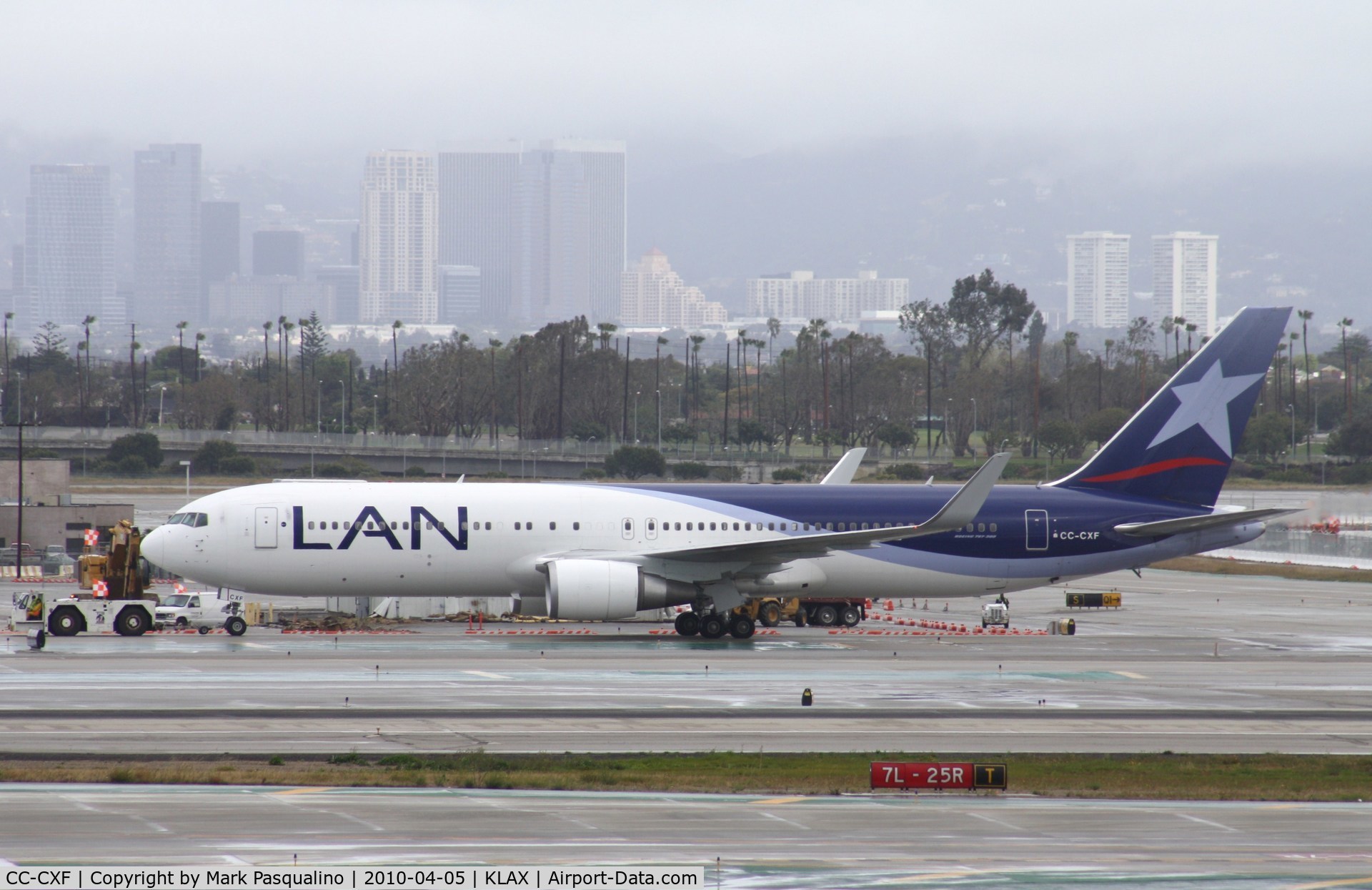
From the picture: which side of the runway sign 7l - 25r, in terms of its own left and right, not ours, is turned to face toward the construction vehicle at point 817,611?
back

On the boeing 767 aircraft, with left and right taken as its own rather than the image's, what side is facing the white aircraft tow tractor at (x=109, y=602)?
front

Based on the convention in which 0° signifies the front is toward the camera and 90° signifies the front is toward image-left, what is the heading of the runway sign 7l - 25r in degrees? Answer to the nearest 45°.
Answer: approximately 0°

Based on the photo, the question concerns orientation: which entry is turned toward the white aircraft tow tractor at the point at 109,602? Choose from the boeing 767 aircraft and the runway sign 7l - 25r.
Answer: the boeing 767 aircraft

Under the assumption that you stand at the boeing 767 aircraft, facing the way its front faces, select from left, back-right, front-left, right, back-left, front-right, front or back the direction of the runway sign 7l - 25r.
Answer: left

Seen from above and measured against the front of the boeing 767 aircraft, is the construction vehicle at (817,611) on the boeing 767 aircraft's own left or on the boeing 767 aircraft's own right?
on the boeing 767 aircraft's own right

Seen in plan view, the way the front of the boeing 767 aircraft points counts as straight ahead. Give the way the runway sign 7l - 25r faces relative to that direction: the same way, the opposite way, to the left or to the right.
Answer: to the left

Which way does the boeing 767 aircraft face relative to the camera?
to the viewer's left

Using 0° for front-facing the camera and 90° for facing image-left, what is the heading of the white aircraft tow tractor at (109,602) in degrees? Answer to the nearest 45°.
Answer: approximately 90°
